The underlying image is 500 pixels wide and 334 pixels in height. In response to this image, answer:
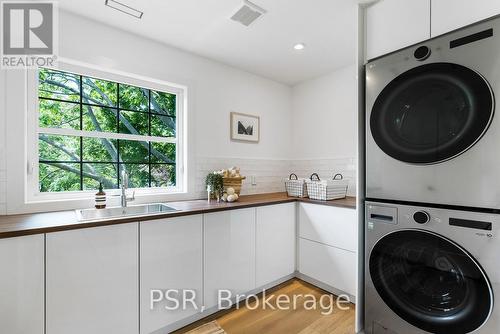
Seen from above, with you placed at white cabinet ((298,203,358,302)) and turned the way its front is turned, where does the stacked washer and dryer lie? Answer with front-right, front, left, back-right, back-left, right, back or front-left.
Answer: left

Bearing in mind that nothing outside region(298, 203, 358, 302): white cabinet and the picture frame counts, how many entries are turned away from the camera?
0

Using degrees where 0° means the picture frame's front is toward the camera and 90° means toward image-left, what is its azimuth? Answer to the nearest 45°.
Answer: approximately 315°

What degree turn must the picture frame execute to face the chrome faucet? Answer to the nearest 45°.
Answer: approximately 90° to its right

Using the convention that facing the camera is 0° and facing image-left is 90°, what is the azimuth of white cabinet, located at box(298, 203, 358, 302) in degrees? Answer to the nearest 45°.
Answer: approximately 45°
